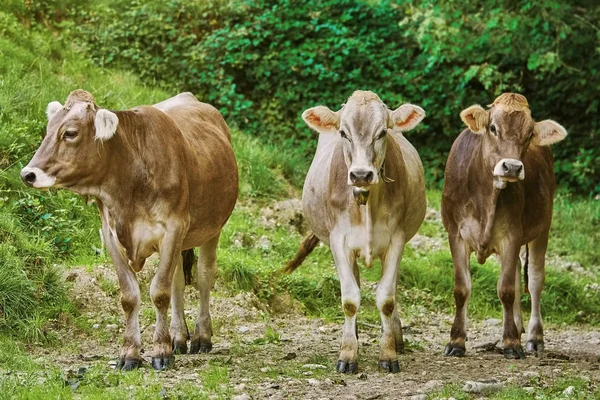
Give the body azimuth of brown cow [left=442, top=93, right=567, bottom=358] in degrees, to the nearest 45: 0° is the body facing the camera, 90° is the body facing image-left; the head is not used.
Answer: approximately 0°

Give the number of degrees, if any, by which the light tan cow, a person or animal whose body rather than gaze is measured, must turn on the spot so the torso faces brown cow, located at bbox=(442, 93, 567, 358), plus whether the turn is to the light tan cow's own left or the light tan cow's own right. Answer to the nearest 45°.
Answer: approximately 135° to the light tan cow's own left

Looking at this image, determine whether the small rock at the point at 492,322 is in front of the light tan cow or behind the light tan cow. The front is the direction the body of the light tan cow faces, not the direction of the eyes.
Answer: behind

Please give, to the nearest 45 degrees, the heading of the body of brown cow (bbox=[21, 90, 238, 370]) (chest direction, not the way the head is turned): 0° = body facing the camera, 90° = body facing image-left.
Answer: approximately 45°

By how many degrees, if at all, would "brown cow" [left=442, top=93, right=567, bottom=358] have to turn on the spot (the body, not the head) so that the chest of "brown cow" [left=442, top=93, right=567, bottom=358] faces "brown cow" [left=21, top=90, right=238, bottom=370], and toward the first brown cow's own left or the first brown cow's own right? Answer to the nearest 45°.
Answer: approximately 45° to the first brown cow's own right

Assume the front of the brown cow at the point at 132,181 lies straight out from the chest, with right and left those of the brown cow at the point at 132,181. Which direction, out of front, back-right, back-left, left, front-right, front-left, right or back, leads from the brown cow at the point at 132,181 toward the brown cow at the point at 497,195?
back-left

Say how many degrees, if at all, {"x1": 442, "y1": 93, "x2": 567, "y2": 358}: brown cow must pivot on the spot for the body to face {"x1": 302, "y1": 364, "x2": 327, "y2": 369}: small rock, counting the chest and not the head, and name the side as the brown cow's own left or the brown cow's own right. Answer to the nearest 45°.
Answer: approximately 45° to the brown cow's own right

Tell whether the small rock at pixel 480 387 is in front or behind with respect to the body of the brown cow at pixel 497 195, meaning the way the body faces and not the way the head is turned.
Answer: in front

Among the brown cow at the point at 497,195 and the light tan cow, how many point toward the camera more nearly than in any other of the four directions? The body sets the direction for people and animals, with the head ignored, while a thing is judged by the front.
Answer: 2

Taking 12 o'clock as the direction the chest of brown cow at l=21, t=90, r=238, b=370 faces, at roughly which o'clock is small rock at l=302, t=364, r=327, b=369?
The small rock is roughly at 8 o'clock from the brown cow.

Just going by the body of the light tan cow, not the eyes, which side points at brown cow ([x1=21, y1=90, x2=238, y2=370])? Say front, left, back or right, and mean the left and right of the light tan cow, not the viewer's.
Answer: right

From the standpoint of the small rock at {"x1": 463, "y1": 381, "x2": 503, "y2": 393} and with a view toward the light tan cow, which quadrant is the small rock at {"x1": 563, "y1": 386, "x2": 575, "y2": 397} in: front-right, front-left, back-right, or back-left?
back-right

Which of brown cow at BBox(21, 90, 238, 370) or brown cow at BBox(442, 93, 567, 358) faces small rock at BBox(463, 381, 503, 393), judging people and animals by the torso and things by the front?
brown cow at BBox(442, 93, 567, 358)
